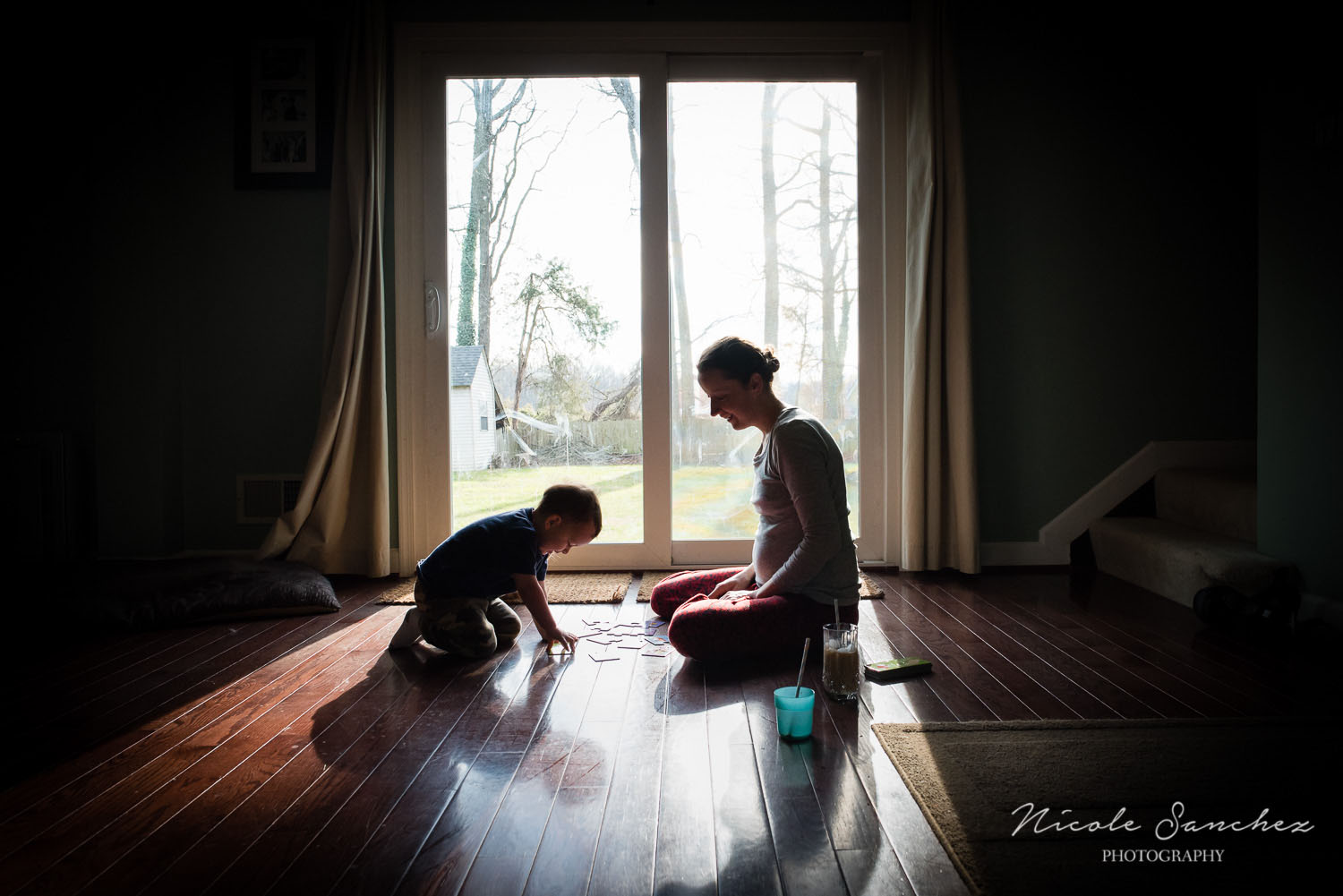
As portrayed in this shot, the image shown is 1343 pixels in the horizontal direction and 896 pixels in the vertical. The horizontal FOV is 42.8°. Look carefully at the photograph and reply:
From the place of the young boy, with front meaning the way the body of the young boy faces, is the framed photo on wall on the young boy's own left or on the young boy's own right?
on the young boy's own left

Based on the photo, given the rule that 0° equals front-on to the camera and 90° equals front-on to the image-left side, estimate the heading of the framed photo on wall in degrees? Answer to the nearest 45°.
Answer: approximately 0°

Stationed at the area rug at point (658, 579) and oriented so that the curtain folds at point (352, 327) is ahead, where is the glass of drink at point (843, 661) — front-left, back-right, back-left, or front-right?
back-left

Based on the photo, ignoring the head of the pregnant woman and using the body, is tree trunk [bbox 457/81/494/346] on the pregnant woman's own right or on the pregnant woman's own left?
on the pregnant woman's own right

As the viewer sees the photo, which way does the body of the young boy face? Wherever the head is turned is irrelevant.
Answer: to the viewer's right

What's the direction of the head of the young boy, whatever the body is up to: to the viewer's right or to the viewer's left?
to the viewer's right

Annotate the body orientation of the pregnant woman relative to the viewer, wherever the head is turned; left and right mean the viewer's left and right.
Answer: facing to the left of the viewer

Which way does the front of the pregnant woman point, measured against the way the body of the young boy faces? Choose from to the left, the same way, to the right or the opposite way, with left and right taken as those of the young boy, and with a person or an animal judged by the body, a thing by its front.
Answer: the opposite way
